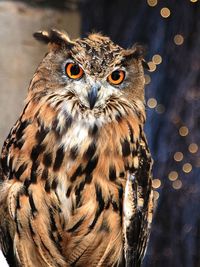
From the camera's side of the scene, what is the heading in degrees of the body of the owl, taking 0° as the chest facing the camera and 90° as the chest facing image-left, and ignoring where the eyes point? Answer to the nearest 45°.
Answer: approximately 0°
